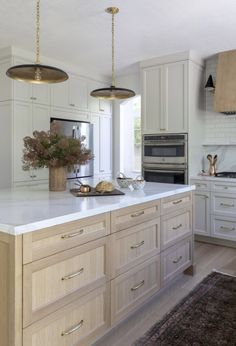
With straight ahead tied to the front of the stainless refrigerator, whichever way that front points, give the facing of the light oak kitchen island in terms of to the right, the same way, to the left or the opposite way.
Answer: the same way

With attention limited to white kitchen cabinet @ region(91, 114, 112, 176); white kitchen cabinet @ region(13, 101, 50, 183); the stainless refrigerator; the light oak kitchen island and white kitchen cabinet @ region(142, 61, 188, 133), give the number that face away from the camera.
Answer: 0

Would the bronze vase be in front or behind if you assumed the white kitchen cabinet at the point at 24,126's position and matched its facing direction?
in front

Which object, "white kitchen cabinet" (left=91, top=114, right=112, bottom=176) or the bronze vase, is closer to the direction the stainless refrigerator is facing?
the bronze vase

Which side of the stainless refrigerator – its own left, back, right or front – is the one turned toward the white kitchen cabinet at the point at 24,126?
right

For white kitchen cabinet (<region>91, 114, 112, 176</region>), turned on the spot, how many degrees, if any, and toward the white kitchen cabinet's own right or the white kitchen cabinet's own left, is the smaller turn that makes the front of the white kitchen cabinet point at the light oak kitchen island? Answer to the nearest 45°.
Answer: approximately 45° to the white kitchen cabinet's own right

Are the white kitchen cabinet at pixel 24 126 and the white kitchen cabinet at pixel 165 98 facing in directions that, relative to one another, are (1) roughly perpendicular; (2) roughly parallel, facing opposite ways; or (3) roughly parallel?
roughly perpendicular

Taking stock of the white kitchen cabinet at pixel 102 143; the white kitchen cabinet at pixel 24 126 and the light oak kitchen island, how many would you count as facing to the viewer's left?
0

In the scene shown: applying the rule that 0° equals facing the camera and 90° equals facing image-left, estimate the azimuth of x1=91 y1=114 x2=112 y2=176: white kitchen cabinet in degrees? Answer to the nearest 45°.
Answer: approximately 315°

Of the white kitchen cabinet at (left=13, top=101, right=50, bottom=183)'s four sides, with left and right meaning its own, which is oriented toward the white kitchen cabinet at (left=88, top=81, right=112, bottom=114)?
left

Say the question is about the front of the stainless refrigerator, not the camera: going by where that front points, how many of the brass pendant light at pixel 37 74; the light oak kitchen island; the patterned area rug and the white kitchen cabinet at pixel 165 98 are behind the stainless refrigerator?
0

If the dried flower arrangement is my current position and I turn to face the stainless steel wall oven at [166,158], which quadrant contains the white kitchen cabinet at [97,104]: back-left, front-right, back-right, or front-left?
front-left

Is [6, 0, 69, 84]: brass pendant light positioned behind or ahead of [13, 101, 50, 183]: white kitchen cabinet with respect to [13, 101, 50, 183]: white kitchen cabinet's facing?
ahead

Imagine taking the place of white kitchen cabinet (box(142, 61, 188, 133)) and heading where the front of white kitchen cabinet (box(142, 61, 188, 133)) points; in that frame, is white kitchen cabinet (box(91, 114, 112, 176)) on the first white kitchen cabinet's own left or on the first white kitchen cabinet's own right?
on the first white kitchen cabinet's own right

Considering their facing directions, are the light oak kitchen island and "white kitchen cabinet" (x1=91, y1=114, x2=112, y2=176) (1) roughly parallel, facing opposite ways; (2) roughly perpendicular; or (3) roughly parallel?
roughly parallel

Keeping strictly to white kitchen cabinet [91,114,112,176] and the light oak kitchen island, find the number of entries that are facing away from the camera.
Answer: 0

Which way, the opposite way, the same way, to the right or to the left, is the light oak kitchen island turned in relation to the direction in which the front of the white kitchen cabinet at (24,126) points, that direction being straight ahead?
the same way
